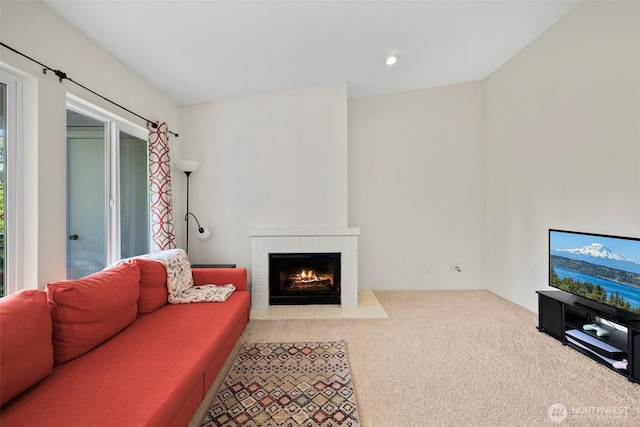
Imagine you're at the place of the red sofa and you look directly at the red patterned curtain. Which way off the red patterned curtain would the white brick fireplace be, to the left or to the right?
right

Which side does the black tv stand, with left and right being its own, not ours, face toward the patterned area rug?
front

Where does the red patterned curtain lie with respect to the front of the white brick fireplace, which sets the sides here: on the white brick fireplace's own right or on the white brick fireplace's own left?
on the white brick fireplace's own right

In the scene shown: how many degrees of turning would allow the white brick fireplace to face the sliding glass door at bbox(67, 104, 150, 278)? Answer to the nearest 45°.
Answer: approximately 45° to its right

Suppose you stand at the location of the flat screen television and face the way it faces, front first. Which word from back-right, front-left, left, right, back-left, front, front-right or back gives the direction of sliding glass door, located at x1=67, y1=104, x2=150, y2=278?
front

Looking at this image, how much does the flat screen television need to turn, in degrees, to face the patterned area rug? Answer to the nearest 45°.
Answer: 0° — it already faces it

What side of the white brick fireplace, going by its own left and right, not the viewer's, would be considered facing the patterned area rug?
front

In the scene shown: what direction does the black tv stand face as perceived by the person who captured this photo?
facing the viewer and to the left of the viewer

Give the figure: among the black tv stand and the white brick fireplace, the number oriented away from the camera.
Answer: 0

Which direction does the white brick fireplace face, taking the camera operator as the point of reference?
facing the viewer

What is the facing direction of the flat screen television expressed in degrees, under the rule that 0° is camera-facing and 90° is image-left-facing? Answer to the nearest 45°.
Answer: approximately 45°

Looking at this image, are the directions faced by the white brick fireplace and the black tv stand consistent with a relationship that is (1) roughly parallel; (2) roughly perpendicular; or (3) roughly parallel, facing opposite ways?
roughly perpendicular

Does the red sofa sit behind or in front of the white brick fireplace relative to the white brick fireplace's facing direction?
in front

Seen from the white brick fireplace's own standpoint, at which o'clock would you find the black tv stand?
The black tv stand is roughly at 10 o'clock from the white brick fireplace.
